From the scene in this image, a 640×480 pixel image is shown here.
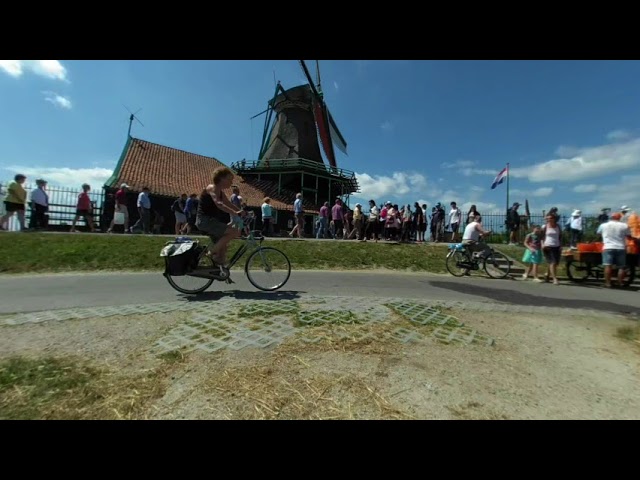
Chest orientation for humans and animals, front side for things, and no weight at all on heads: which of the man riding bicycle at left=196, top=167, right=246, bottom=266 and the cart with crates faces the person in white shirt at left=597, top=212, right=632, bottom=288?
the man riding bicycle

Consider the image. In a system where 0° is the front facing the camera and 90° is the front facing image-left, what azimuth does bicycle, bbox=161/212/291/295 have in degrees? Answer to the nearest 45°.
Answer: approximately 270°

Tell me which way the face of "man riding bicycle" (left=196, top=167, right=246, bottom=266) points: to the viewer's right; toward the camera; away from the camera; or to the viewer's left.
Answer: to the viewer's right

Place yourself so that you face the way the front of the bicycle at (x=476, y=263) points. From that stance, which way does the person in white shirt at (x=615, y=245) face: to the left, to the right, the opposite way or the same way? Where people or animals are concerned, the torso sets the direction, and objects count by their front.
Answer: to the left

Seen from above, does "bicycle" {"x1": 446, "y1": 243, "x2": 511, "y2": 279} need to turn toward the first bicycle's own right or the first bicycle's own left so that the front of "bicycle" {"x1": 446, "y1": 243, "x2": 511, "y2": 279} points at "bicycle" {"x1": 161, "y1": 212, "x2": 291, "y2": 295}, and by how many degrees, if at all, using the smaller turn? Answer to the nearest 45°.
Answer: approximately 135° to the first bicycle's own right

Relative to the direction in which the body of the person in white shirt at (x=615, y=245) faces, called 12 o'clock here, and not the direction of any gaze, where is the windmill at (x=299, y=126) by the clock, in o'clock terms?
The windmill is roughly at 10 o'clock from the person in white shirt.

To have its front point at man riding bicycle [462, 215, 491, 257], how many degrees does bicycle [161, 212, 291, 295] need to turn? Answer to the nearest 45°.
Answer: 0° — it already faces them

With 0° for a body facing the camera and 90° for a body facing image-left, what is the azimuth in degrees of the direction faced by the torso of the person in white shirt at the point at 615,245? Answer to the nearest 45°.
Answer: approximately 180°

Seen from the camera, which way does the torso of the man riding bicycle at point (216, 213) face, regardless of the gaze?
to the viewer's right

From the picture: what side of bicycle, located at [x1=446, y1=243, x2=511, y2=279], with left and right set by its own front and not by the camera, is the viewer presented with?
right

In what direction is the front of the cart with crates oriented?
to the viewer's left
